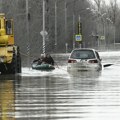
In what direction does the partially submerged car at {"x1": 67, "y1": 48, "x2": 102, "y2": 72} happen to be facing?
away from the camera

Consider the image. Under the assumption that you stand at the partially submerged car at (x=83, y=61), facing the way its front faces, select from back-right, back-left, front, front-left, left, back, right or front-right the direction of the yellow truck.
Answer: left
